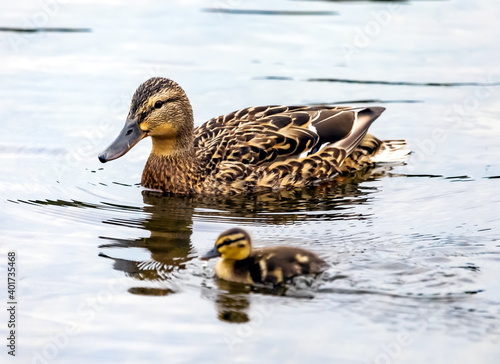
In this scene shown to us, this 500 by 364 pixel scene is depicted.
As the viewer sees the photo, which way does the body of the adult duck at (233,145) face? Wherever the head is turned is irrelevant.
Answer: to the viewer's left

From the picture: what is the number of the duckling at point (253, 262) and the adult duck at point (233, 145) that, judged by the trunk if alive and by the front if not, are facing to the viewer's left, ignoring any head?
2

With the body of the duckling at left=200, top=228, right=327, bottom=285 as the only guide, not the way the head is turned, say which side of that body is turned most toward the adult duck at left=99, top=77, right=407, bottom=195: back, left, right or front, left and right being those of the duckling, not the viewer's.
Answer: right

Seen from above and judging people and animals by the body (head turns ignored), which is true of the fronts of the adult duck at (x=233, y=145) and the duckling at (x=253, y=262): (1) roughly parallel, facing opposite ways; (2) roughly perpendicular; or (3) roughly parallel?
roughly parallel

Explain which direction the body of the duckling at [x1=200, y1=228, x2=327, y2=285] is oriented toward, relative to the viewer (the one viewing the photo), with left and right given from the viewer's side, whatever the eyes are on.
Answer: facing to the left of the viewer

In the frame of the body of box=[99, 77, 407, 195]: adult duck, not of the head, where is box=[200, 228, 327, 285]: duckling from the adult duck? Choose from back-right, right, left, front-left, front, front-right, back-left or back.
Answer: left
